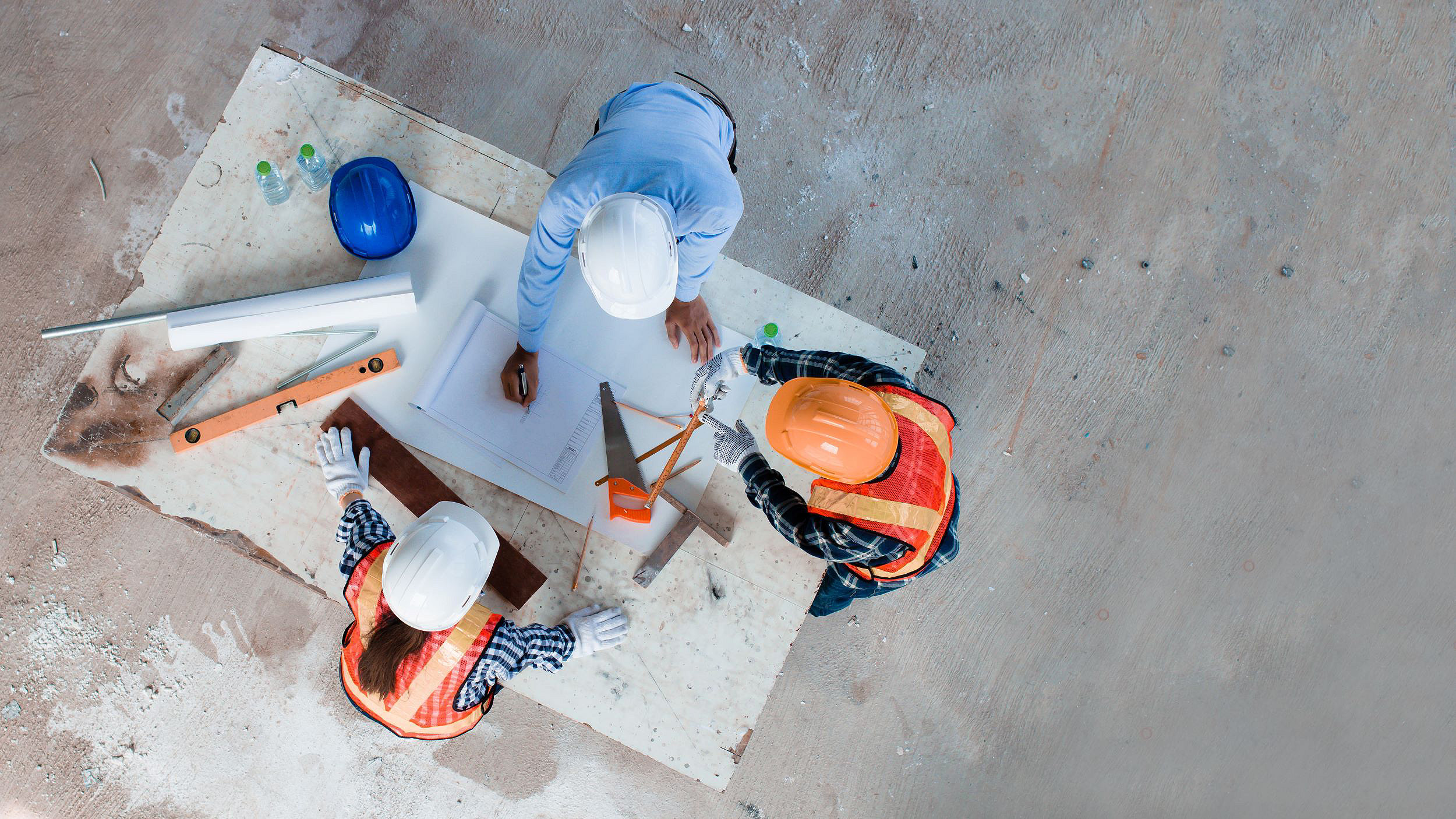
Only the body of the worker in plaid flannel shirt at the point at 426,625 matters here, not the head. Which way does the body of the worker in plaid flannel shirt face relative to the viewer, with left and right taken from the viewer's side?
facing away from the viewer and to the right of the viewer

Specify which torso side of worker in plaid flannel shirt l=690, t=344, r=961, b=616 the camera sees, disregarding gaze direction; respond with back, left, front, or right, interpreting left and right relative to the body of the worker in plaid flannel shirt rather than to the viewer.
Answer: left

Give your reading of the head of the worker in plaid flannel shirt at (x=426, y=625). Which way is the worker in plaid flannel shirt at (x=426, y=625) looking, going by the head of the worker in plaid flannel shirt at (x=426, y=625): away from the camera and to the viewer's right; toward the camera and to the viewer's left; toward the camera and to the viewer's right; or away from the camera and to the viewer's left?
away from the camera and to the viewer's right

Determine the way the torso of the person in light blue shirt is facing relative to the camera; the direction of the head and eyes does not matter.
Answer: toward the camera

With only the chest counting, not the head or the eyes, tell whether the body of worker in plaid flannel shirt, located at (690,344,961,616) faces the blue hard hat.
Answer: yes

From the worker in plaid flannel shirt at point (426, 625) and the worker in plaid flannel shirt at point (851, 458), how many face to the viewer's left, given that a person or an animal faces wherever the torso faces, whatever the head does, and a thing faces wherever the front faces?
1

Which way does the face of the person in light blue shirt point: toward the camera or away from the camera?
toward the camera

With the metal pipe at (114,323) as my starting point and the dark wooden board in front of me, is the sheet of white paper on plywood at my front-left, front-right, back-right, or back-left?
front-left

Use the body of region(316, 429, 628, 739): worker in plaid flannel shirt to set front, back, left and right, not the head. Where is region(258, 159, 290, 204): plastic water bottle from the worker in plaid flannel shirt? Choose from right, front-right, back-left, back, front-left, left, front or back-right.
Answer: left

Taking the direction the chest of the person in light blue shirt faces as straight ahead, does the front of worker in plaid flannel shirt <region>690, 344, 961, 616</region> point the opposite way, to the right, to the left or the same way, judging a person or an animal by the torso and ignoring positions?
to the right
